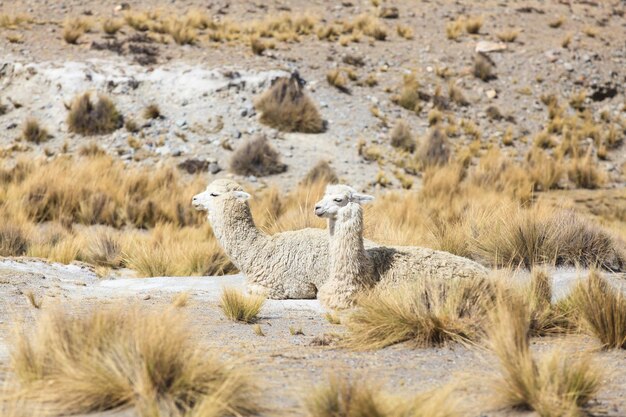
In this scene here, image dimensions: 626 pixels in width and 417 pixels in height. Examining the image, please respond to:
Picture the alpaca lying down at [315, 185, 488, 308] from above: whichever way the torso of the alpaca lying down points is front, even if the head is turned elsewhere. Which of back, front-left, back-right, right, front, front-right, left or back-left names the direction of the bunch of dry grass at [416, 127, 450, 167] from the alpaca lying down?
right

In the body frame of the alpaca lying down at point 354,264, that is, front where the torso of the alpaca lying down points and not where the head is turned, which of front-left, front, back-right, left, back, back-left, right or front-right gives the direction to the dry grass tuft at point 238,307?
front-left

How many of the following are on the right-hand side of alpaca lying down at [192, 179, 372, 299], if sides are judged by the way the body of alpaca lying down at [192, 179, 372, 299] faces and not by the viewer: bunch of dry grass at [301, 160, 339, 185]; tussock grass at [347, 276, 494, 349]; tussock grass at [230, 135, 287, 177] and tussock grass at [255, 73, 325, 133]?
3

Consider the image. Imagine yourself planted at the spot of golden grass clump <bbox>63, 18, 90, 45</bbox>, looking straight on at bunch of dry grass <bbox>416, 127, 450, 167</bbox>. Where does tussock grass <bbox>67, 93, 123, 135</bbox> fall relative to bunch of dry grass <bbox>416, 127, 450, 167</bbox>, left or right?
right

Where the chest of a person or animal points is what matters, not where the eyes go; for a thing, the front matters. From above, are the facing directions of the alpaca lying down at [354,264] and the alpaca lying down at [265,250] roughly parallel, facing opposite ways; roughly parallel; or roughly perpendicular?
roughly parallel

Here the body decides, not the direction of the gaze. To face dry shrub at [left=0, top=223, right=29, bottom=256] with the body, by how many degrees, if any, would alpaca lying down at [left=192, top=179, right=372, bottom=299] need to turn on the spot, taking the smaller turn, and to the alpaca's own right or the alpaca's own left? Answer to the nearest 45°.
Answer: approximately 45° to the alpaca's own right

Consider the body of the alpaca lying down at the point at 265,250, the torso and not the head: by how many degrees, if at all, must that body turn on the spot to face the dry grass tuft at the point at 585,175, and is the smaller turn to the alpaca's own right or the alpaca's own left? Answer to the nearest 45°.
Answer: approximately 135° to the alpaca's own right

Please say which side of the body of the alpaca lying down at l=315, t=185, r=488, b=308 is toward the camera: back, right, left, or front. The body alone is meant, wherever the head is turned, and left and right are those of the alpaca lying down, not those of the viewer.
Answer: left

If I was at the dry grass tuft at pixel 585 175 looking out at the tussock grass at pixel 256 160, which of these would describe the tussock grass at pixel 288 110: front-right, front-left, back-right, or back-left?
front-right

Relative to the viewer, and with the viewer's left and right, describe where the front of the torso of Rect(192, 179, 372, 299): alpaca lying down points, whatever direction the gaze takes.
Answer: facing to the left of the viewer

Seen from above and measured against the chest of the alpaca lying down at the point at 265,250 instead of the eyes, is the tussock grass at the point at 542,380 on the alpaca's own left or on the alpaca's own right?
on the alpaca's own left

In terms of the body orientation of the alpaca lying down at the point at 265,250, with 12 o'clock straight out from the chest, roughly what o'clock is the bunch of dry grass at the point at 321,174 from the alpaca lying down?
The bunch of dry grass is roughly at 3 o'clock from the alpaca lying down.

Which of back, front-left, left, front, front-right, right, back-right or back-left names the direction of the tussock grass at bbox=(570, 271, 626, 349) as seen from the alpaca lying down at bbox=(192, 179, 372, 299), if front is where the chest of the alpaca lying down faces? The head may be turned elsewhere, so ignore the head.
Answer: back-left

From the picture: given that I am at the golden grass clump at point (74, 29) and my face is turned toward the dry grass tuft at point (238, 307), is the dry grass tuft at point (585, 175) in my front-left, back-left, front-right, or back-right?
front-left

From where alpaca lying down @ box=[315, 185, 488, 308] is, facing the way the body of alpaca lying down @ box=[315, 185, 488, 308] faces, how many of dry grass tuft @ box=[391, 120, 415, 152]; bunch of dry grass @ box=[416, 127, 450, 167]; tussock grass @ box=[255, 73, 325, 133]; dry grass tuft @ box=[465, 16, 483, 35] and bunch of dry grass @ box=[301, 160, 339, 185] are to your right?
5

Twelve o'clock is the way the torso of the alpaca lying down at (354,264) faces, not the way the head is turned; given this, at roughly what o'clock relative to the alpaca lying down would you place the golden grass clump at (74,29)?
The golden grass clump is roughly at 2 o'clock from the alpaca lying down.

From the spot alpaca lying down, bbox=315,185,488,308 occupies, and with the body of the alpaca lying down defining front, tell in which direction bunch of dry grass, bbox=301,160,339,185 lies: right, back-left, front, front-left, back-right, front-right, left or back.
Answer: right

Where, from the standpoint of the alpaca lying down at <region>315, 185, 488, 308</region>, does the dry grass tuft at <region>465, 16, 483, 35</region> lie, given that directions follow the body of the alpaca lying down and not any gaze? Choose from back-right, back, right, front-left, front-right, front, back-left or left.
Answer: right

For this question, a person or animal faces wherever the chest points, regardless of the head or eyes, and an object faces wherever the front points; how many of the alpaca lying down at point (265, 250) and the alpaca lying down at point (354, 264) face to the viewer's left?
2
